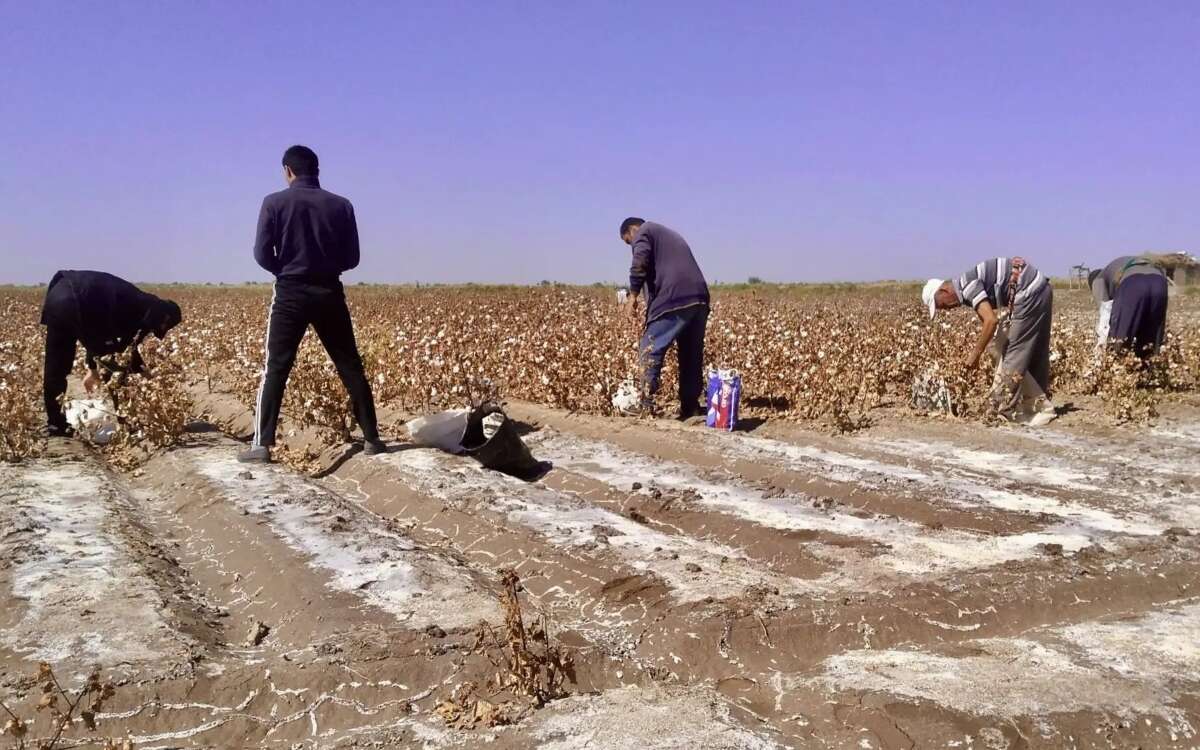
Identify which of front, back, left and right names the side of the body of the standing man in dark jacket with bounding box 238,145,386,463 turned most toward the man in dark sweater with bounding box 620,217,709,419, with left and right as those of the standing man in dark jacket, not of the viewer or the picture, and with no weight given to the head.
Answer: right

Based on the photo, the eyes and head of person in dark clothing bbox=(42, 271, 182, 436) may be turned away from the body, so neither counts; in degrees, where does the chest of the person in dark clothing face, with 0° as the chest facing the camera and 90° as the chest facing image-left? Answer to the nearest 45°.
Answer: approximately 270°

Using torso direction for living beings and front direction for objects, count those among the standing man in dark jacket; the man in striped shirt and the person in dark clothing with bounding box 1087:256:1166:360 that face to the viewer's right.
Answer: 0

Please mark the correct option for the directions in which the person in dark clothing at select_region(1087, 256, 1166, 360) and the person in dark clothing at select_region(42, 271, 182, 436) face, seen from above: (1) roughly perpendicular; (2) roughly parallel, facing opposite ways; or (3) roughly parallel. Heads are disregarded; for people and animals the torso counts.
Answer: roughly perpendicular

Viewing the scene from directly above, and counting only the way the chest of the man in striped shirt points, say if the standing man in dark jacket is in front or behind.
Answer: in front

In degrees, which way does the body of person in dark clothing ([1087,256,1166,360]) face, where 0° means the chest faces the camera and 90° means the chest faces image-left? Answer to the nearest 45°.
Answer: approximately 135°

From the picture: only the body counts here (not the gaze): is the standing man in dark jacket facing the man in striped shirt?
no

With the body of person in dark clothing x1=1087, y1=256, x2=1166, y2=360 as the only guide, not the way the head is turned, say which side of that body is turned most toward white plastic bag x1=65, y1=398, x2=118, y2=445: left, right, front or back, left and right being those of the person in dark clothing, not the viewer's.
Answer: left

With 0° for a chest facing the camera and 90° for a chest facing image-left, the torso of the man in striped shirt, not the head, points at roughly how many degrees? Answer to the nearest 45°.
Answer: approximately 90°

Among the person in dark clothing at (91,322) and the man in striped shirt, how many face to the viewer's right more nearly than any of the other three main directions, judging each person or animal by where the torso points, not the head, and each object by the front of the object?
1

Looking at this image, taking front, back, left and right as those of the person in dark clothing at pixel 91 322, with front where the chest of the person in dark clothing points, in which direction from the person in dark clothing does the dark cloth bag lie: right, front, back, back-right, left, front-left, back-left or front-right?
front-right

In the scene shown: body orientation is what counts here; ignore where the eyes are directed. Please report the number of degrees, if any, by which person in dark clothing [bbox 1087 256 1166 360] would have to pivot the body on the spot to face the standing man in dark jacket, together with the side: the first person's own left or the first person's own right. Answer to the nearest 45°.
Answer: approximately 90° to the first person's own left

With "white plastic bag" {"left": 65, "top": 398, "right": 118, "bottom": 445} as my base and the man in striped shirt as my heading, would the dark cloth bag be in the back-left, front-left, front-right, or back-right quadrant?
front-right

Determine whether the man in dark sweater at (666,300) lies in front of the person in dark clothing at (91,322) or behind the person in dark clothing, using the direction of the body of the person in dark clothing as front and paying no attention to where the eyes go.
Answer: in front

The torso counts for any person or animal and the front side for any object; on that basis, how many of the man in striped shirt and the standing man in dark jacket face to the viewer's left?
1

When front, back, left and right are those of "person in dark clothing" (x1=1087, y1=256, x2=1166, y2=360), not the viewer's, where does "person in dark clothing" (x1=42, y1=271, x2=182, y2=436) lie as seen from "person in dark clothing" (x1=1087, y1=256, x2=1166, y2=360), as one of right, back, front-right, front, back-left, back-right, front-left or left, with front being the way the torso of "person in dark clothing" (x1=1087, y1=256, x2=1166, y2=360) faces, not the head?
left

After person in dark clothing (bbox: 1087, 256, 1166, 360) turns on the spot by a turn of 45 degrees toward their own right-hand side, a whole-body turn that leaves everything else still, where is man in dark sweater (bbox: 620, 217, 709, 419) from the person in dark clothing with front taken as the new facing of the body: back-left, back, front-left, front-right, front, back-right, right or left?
back-left

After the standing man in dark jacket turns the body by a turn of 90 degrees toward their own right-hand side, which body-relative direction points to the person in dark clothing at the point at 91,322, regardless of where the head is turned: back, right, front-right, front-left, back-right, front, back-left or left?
back-left

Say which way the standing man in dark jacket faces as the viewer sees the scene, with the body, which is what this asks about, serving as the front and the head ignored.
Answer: away from the camera
